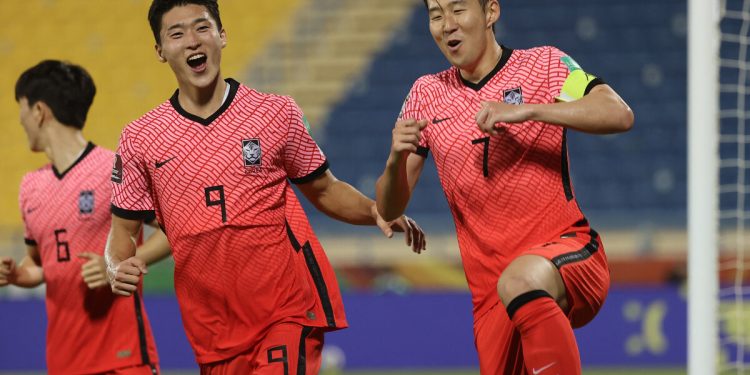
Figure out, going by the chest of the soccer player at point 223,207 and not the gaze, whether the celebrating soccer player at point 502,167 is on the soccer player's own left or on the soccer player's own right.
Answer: on the soccer player's own left

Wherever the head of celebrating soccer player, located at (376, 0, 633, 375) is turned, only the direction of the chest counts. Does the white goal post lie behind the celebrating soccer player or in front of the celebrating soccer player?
behind

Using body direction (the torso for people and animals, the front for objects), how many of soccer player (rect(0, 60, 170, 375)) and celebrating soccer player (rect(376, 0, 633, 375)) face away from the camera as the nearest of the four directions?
0

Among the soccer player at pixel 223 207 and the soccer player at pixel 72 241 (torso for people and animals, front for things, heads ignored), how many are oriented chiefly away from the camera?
0

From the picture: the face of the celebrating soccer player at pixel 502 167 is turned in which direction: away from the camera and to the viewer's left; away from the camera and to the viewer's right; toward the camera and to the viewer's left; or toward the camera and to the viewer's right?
toward the camera and to the viewer's left

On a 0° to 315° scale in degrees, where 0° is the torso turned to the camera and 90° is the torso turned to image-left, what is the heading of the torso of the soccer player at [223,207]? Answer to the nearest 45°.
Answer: approximately 0°

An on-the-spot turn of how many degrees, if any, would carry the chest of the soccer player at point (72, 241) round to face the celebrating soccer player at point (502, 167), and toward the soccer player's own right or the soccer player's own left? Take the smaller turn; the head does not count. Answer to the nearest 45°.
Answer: approximately 90° to the soccer player's own left

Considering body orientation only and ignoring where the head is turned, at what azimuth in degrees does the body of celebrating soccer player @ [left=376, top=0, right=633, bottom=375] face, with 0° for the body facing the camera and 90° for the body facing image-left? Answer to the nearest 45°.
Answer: approximately 45°

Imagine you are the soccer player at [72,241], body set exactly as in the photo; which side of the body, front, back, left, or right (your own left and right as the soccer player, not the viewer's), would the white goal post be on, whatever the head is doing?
left

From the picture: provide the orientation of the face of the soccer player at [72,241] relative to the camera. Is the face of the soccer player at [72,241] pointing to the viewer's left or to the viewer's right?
to the viewer's left
